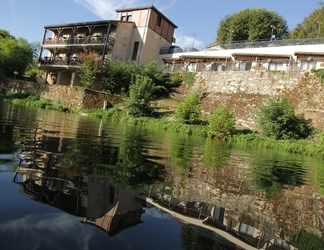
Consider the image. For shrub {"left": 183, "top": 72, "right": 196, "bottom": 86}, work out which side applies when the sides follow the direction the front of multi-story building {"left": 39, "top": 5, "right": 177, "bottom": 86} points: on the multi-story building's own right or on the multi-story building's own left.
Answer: on the multi-story building's own left

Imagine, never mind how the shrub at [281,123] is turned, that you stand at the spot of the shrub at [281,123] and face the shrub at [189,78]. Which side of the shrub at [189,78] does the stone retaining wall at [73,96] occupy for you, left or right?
left

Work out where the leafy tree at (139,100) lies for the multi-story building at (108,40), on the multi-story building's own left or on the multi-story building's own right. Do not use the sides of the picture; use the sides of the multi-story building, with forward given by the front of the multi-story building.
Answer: on the multi-story building's own left

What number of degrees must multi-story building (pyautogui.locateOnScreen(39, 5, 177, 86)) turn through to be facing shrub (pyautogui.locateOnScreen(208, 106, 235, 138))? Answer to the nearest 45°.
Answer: approximately 45° to its left

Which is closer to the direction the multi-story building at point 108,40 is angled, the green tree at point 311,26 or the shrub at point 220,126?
the shrub

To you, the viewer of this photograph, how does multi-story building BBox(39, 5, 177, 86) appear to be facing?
facing the viewer and to the left of the viewer

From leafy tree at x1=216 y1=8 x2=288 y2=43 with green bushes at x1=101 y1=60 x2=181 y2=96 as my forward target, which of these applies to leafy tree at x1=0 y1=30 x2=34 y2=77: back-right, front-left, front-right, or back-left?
front-right
